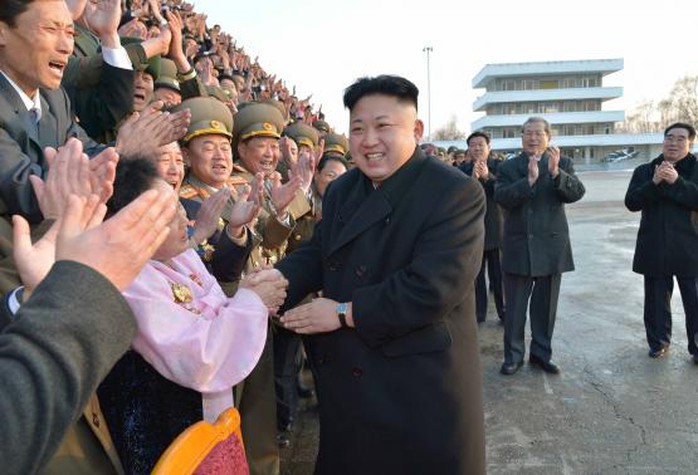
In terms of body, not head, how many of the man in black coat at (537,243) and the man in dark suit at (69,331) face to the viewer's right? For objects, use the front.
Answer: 1

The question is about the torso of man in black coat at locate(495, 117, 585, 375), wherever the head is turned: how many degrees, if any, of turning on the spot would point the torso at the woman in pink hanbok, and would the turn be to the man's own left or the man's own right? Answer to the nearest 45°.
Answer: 0° — they already face them

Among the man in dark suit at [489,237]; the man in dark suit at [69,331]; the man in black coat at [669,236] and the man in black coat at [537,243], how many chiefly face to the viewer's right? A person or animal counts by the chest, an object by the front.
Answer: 1

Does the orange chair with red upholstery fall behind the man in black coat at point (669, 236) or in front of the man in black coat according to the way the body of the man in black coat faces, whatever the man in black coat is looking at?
in front

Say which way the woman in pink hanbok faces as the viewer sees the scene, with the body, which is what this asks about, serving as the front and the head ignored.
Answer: to the viewer's right

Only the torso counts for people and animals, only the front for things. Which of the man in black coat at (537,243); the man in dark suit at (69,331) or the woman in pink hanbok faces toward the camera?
the man in black coat

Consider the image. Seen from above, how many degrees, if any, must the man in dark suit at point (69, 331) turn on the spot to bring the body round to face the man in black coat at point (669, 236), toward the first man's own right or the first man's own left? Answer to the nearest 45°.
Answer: approximately 45° to the first man's own left

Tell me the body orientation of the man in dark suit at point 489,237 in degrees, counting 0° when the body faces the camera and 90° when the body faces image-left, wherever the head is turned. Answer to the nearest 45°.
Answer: approximately 0°

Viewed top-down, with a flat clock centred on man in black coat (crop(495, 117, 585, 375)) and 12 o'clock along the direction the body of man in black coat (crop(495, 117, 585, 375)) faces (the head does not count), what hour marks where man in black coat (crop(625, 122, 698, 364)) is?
man in black coat (crop(625, 122, 698, 364)) is roughly at 8 o'clock from man in black coat (crop(495, 117, 585, 375)).

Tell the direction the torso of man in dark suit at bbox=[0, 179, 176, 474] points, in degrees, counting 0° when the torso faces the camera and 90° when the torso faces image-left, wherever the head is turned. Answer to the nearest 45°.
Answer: approximately 270°

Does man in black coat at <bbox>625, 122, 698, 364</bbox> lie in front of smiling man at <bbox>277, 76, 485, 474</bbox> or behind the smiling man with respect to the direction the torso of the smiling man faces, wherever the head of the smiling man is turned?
behind

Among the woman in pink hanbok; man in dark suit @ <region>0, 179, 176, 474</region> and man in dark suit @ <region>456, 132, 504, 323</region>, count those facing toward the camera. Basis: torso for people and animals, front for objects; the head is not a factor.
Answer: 1

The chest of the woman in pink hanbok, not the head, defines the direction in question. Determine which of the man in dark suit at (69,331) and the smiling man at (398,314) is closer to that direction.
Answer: the smiling man
